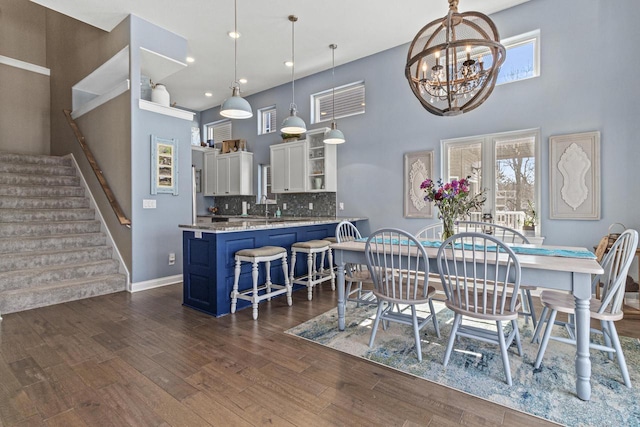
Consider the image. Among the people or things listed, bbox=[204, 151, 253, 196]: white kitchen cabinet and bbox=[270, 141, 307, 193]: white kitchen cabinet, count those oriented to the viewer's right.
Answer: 0

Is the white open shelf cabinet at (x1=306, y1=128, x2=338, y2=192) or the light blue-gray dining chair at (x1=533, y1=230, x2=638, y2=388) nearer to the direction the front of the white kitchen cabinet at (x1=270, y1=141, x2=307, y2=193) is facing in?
the light blue-gray dining chair

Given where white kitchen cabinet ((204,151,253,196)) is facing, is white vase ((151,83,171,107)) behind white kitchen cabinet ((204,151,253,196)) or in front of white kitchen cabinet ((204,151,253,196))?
in front

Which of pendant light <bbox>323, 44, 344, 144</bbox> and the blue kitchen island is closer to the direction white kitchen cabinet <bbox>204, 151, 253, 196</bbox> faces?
the blue kitchen island

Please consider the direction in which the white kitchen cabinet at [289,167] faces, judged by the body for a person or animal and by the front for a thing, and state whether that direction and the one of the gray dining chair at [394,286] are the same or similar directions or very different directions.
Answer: very different directions

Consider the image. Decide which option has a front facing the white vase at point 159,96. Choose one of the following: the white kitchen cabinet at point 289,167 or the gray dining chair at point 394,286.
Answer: the white kitchen cabinet

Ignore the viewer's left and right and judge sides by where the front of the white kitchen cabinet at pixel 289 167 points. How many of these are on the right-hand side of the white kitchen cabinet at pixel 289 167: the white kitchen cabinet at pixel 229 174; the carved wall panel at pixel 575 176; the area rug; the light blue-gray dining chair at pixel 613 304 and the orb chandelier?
1

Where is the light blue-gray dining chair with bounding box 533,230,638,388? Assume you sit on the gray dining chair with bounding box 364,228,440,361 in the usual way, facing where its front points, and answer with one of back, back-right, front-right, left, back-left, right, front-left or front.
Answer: front-right

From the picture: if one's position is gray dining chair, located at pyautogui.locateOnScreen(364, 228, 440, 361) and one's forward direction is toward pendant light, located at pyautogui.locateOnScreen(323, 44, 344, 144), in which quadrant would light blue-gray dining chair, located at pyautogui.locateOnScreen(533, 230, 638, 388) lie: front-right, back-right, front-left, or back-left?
back-right

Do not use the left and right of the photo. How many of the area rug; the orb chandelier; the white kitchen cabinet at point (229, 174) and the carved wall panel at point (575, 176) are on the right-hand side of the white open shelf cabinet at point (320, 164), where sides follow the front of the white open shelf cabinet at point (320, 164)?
1

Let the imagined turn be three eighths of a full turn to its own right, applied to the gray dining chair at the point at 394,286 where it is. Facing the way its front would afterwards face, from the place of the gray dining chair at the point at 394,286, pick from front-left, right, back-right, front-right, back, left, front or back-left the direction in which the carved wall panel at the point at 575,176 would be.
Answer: back-left

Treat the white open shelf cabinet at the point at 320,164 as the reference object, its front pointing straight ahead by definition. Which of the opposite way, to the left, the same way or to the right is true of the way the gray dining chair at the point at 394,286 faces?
the opposite way

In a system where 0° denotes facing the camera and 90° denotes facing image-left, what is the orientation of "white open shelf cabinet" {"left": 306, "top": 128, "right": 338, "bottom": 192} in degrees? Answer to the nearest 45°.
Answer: approximately 45°

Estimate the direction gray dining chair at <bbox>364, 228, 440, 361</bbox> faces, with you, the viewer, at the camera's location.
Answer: facing away from the viewer and to the right of the viewer

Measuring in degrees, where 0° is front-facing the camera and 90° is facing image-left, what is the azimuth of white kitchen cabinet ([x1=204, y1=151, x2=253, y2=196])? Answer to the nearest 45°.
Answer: approximately 45°
